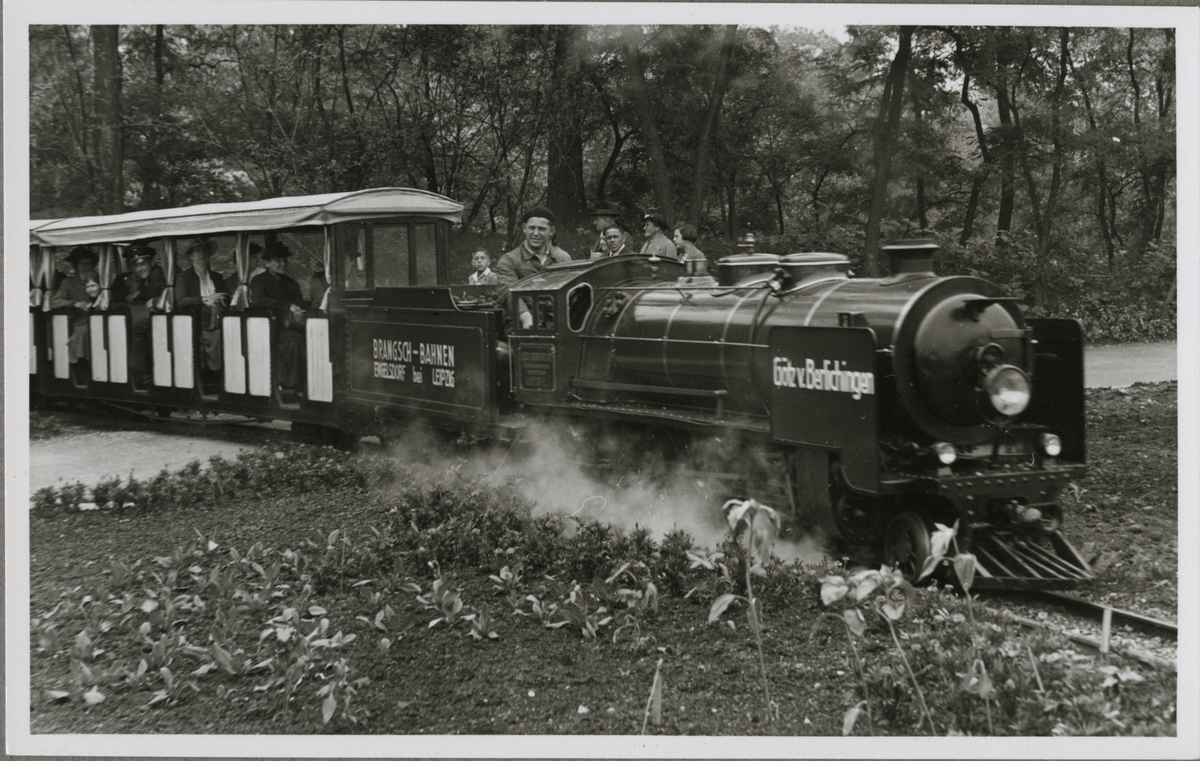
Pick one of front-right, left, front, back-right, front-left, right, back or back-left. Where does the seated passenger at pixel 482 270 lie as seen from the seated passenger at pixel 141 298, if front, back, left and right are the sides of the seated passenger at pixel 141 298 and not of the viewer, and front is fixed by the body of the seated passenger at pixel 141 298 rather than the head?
front-left

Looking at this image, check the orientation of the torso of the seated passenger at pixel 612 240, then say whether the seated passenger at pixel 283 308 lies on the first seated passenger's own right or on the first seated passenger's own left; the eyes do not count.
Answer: on the first seated passenger's own right

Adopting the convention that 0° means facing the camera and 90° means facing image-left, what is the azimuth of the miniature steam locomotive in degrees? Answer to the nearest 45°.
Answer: approximately 315°

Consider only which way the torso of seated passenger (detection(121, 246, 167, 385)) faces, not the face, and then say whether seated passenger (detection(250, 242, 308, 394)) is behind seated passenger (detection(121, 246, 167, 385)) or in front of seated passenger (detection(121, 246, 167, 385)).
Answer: in front

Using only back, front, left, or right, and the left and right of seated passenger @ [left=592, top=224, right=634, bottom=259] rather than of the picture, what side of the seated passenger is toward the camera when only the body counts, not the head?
front

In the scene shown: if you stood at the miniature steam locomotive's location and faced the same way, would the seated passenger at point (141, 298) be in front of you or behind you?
behind

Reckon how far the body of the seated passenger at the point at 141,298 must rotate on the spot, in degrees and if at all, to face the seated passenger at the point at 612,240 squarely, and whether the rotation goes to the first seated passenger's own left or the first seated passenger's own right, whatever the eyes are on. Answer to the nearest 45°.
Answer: approximately 45° to the first seated passenger's own left

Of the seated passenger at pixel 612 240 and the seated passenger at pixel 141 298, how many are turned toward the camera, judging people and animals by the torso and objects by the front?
2
